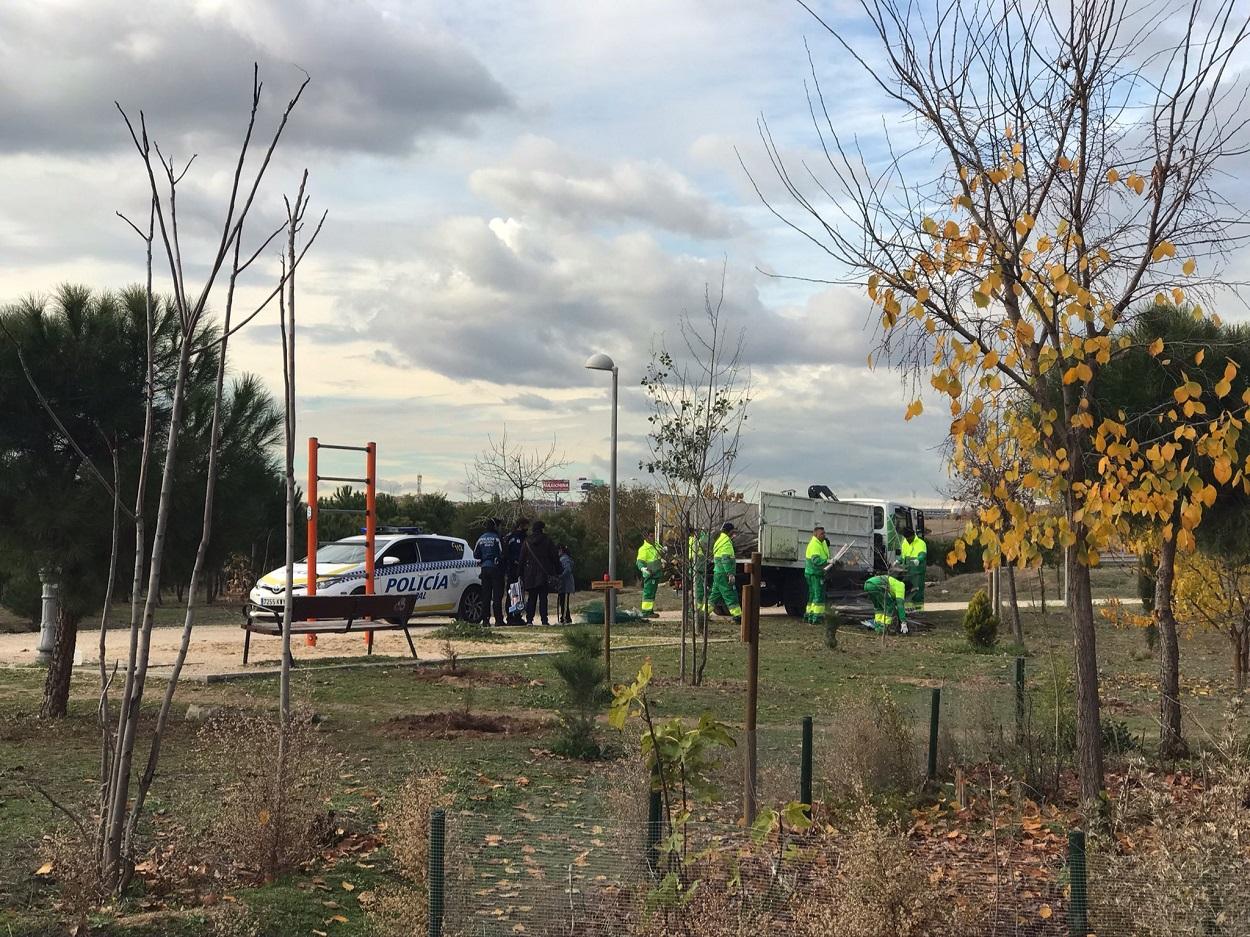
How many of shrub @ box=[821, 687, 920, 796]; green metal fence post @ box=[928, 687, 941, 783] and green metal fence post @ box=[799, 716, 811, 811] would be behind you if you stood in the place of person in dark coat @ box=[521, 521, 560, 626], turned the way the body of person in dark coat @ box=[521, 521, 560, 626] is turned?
3

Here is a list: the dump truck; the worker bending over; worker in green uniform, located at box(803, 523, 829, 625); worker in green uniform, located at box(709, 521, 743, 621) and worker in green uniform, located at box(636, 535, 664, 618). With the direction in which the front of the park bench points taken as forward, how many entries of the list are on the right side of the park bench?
5

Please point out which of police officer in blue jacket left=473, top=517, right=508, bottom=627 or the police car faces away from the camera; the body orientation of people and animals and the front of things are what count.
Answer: the police officer in blue jacket

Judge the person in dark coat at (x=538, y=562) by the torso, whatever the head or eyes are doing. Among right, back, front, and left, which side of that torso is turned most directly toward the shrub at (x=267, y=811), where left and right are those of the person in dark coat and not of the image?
back

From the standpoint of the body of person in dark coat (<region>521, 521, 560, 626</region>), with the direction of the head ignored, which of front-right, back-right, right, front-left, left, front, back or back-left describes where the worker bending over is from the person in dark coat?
right

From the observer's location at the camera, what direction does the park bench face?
facing away from the viewer and to the left of the viewer

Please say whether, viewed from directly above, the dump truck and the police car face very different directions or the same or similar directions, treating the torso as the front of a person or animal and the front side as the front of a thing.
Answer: very different directions

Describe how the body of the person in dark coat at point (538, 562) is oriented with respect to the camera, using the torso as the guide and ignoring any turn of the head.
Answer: away from the camera

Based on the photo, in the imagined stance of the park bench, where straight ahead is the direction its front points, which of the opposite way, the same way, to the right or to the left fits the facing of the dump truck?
to the right

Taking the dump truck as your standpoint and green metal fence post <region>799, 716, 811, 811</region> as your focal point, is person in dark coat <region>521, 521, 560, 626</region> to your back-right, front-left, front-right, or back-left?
front-right

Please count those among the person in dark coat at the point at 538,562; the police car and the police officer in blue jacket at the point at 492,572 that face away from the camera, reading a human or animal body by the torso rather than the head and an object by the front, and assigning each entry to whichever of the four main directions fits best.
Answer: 2

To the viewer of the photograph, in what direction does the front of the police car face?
facing the viewer and to the left of the viewer

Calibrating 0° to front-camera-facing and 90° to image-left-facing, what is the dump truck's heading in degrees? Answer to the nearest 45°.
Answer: approximately 225°

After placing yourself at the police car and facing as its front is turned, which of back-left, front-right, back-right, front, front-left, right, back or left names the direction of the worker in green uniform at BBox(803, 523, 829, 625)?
back-left

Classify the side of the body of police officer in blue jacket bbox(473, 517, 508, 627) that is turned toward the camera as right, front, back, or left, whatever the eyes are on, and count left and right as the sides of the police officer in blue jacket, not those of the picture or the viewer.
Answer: back

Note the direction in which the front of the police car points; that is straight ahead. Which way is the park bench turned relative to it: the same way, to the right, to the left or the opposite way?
to the right
